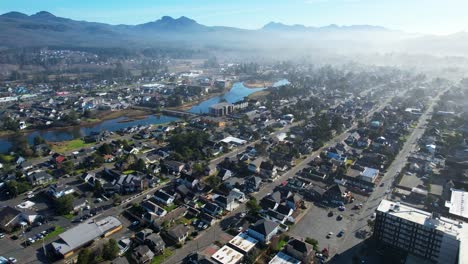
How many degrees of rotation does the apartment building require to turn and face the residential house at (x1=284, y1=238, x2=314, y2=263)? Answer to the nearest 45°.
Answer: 0° — it already faces it

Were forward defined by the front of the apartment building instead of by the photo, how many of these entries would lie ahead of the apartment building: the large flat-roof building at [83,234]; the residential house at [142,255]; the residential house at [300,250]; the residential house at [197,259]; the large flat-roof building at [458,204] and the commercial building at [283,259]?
5

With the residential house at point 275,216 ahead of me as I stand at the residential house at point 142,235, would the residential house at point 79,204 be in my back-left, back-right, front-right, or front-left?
back-left

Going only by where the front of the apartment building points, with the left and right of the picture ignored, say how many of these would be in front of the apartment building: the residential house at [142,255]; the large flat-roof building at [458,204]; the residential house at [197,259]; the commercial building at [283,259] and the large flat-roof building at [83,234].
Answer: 4

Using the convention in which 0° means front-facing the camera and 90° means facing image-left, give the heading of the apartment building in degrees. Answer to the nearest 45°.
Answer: approximately 45°

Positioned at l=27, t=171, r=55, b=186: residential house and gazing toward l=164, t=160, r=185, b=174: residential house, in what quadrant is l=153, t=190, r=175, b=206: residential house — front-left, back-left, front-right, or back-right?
front-right

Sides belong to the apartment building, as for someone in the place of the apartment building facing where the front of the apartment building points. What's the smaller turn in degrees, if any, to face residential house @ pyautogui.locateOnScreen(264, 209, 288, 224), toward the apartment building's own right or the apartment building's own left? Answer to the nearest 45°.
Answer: approximately 45° to the apartment building's own right

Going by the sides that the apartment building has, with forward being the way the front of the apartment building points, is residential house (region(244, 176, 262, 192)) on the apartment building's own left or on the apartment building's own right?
on the apartment building's own right

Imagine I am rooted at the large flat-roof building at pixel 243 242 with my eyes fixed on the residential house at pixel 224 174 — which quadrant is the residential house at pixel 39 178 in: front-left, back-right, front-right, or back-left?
front-left

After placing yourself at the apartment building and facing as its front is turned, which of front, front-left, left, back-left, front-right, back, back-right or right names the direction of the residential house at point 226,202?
front-right

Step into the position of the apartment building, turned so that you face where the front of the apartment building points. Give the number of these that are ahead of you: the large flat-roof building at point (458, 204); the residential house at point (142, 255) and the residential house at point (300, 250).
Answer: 2

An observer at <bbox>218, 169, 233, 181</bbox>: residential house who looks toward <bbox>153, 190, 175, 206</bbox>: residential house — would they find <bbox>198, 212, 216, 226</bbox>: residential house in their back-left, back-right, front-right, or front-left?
front-left

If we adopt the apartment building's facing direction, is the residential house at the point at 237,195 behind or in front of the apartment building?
in front

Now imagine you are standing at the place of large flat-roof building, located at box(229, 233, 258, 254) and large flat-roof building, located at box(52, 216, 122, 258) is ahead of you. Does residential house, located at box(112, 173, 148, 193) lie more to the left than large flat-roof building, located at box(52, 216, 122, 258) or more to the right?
right

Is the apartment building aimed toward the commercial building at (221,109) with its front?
no

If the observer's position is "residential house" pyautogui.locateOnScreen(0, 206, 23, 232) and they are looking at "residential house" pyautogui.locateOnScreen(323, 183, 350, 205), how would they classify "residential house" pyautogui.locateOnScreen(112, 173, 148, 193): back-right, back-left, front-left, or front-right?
front-left

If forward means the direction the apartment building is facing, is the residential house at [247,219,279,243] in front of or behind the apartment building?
in front

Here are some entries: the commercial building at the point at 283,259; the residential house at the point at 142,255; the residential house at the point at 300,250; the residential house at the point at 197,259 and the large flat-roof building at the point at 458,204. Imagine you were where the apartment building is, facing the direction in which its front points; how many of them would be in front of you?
4

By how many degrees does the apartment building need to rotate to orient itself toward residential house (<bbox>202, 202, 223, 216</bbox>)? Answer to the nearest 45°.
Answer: approximately 45° to its right

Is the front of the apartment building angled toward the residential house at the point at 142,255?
no
